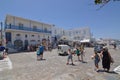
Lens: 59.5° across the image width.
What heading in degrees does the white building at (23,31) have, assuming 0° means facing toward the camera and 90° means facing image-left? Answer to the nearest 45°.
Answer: approximately 315°

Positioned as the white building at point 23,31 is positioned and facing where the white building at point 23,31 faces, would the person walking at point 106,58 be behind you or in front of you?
in front
